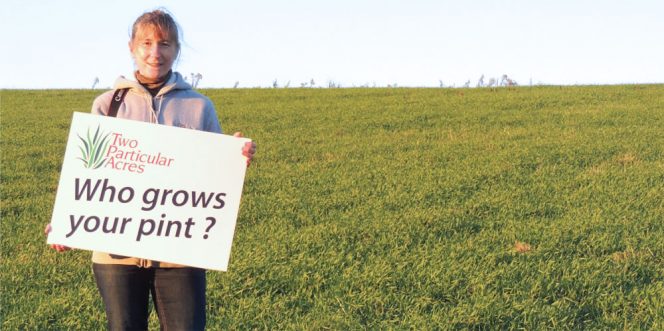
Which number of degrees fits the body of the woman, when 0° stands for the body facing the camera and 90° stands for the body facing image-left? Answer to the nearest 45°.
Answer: approximately 0°
